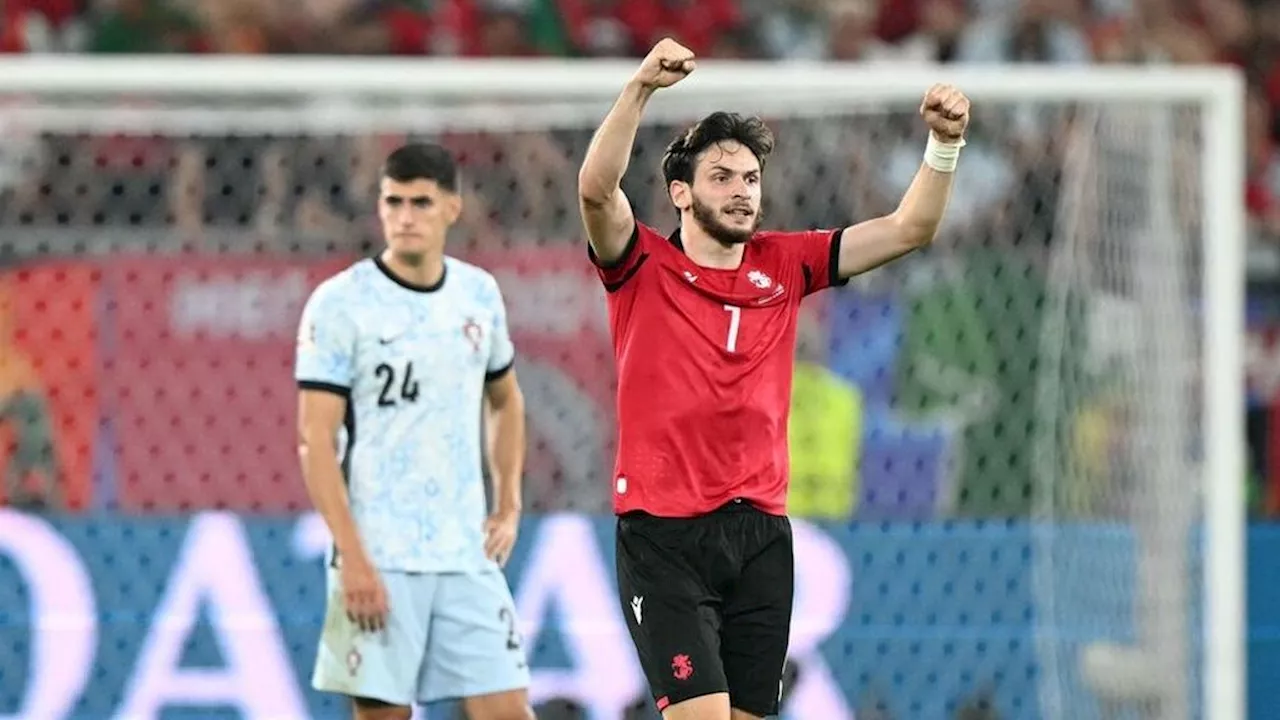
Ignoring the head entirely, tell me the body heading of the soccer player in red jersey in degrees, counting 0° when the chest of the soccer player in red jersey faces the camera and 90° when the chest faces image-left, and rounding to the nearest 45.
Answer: approximately 315°

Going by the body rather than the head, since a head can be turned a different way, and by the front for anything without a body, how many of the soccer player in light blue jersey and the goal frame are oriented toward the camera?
2

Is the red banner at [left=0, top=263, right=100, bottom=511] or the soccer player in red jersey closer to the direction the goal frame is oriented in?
the soccer player in red jersey

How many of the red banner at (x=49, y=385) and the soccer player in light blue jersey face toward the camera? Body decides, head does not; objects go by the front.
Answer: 2

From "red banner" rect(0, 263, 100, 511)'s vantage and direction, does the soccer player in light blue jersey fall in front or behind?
in front

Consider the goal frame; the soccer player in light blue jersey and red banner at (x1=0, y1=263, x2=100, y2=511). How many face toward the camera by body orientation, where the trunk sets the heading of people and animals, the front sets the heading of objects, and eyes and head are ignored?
3

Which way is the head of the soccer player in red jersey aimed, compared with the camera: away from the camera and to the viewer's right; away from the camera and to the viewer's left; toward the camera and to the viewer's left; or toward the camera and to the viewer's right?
toward the camera and to the viewer's right

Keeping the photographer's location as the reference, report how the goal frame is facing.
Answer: facing the viewer

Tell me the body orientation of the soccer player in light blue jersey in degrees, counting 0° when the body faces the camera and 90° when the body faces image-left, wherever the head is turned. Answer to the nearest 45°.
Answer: approximately 0°
